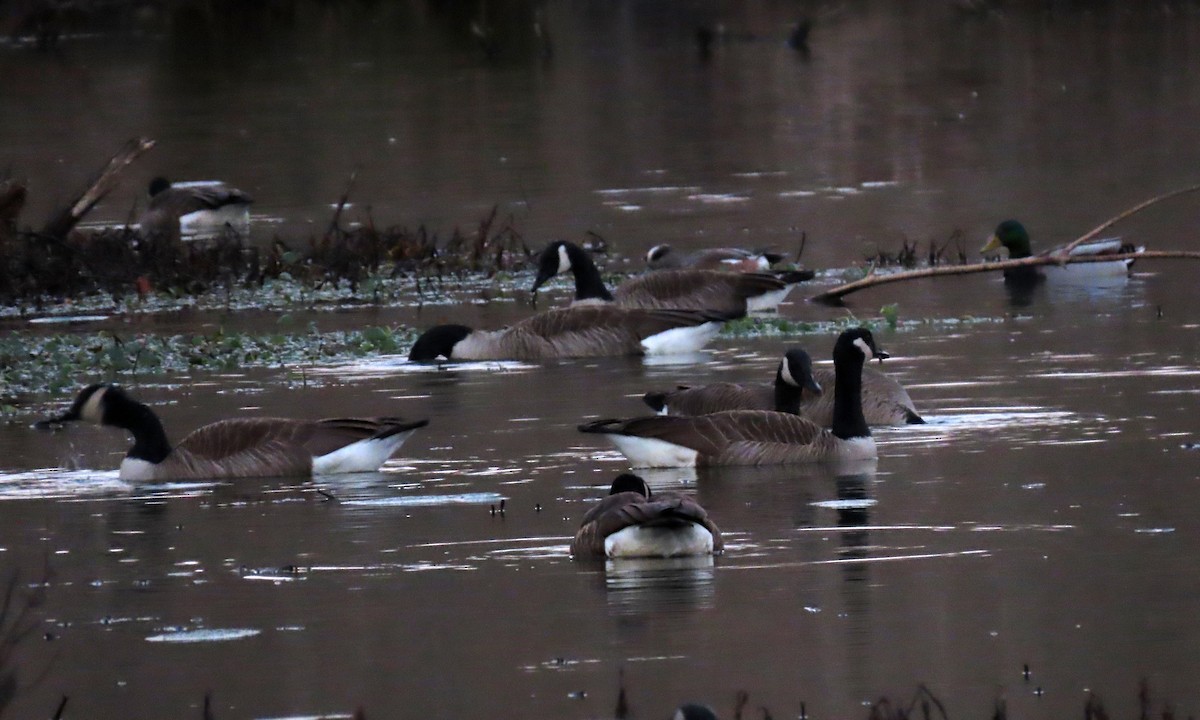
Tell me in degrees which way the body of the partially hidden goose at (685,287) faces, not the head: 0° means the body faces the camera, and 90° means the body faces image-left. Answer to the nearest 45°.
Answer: approximately 90°

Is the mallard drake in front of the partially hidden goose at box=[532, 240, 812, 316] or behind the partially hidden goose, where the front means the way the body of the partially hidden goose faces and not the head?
behind

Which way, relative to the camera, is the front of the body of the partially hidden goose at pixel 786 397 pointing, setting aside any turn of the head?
to the viewer's right

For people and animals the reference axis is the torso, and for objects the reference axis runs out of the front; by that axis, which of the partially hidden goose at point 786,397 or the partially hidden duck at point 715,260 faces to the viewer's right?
the partially hidden goose at point 786,397

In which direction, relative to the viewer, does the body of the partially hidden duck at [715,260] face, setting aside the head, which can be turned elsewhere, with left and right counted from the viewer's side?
facing to the left of the viewer

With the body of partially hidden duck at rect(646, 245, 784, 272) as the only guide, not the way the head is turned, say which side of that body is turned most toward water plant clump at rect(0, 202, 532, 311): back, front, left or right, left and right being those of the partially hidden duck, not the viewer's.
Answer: front

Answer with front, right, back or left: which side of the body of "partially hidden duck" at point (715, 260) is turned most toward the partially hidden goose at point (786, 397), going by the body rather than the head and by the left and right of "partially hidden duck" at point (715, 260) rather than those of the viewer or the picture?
left

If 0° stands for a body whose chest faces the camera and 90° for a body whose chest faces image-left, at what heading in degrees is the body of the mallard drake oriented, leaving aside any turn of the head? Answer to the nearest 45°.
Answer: approximately 90°

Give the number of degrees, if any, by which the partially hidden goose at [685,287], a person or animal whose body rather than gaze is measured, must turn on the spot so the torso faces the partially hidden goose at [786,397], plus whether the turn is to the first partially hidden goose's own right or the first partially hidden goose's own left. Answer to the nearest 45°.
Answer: approximately 90° to the first partially hidden goose's own left

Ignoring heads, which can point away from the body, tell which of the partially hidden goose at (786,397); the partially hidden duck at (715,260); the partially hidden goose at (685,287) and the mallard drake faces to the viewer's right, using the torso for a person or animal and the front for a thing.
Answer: the partially hidden goose at (786,397)
